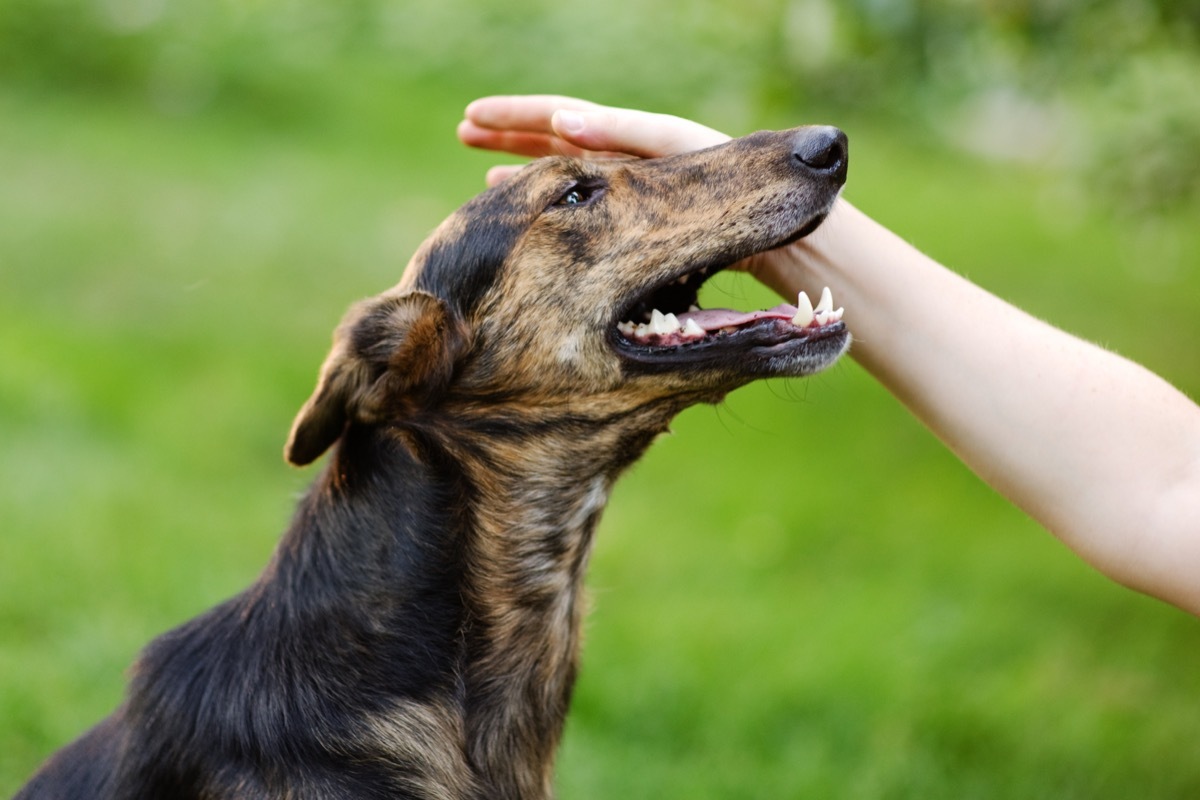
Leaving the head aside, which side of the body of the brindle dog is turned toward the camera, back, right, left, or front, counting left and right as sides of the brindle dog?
right
